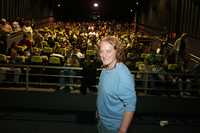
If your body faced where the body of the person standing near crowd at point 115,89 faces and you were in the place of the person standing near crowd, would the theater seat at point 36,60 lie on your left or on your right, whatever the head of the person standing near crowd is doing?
on your right

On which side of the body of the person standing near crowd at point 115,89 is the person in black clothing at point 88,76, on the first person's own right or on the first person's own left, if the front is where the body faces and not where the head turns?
on the first person's own right

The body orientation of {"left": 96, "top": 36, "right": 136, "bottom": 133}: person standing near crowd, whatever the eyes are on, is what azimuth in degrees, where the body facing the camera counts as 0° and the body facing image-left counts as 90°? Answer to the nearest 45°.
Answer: approximately 45°

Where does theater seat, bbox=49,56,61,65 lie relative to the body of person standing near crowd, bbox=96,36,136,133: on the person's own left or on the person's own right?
on the person's own right

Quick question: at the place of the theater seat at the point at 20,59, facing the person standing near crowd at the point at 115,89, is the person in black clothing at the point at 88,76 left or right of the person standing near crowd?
left

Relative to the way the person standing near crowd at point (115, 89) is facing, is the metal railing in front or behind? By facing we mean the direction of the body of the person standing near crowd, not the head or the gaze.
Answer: behind
